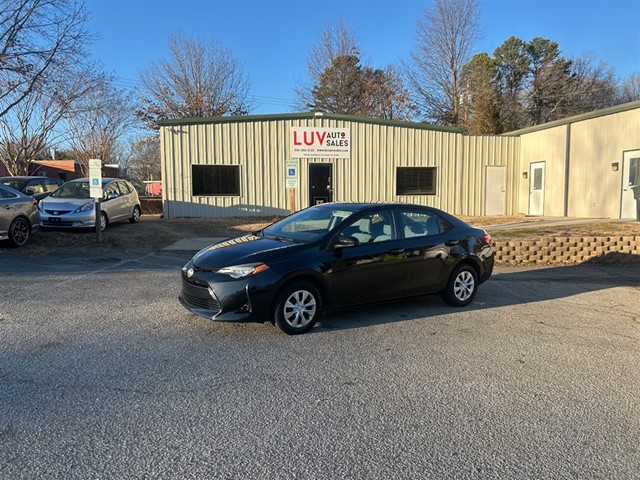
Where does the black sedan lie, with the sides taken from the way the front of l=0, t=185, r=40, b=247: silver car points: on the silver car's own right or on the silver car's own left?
on the silver car's own left

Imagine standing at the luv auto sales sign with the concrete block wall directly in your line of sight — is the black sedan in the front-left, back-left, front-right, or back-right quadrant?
front-right

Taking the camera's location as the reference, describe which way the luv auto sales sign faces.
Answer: facing the viewer

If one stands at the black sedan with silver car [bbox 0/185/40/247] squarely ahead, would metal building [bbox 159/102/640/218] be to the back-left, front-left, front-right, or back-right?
front-right

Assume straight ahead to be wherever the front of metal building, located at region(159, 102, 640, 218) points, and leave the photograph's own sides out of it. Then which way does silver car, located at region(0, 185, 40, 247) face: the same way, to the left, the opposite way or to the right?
the same way

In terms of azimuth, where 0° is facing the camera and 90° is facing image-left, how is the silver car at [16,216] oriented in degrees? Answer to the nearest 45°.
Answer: approximately 45°

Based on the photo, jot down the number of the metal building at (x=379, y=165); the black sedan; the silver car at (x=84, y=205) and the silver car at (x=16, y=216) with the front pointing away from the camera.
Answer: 0

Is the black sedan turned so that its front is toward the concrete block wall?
no

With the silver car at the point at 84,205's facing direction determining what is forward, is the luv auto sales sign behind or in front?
behind

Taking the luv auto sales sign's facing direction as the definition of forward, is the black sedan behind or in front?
in front

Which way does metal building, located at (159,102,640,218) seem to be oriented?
toward the camera

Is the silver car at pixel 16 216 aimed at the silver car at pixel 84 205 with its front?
no

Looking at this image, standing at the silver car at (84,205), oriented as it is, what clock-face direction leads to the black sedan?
The black sedan is roughly at 10 o'clock from the silver car.

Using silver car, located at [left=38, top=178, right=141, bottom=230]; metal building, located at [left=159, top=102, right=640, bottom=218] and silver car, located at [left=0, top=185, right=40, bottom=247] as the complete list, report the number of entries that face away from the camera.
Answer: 0

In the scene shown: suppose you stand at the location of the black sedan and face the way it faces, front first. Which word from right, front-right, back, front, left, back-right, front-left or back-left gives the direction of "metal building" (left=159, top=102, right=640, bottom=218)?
back-right

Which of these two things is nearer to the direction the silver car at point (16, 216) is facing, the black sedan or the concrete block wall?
the black sedan

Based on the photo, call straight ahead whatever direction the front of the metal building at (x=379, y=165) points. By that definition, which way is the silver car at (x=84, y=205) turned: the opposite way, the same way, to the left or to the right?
the same way
